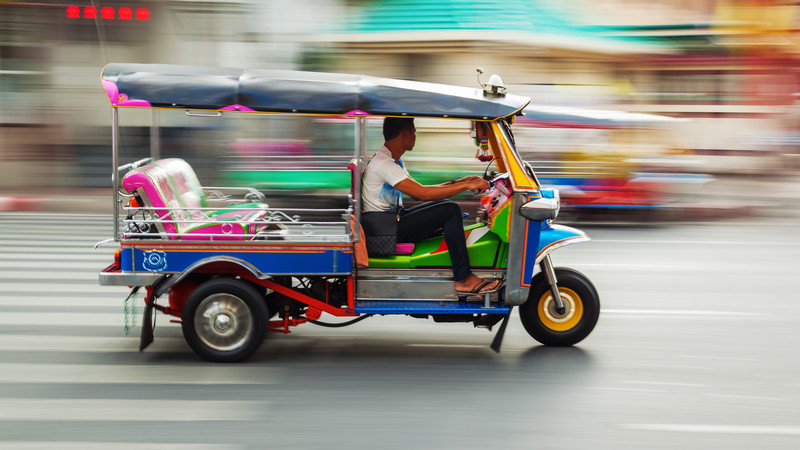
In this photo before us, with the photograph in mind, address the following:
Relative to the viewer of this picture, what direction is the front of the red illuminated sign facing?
facing the viewer

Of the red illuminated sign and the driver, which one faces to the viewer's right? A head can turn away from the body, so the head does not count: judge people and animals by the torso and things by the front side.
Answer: the driver

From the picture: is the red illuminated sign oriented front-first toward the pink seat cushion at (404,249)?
yes

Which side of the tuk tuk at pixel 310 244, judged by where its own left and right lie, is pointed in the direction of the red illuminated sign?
left

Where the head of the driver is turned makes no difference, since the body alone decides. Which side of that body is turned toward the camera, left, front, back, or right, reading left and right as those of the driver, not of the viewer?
right

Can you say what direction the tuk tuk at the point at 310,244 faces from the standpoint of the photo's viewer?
facing to the right of the viewer

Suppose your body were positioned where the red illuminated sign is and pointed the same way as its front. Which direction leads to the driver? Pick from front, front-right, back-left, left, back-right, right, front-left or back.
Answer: front

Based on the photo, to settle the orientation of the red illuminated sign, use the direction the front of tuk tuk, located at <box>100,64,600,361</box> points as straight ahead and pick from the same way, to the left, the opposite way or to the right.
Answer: to the right

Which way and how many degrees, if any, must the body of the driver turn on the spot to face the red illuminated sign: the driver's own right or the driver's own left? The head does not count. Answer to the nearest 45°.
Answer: approximately 135° to the driver's own left

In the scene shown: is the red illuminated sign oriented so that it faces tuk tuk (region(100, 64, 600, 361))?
yes
